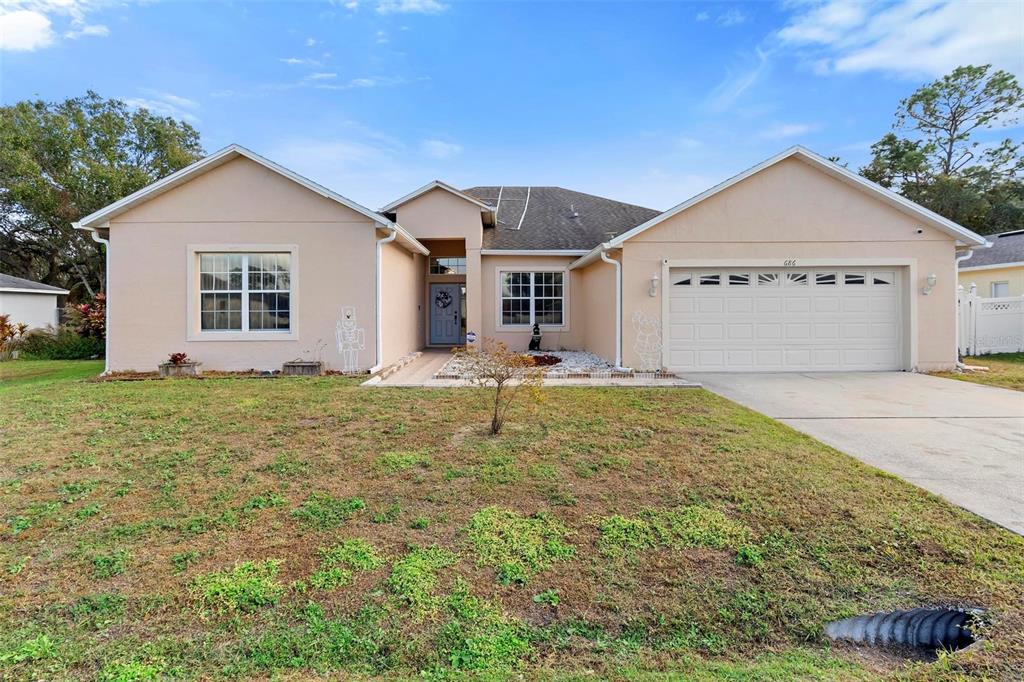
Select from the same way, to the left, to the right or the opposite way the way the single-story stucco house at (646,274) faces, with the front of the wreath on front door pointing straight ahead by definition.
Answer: the same way

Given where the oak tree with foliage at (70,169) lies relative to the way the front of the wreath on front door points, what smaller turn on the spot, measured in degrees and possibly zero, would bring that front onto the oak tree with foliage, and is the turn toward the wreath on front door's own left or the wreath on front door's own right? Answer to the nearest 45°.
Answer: approximately 135° to the wreath on front door's own right

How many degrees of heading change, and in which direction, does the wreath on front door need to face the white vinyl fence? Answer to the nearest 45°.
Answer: approximately 90° to its left

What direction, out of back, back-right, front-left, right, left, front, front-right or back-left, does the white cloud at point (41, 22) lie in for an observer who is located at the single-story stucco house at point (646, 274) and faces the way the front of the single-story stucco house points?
right

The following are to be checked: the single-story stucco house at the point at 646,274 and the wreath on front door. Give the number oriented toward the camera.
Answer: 2

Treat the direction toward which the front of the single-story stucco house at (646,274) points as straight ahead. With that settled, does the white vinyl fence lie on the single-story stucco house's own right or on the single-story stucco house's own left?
on the single-story stucco house's own left

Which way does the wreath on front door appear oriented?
toward the camera

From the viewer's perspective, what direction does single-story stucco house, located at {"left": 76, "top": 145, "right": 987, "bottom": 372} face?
toward the camera

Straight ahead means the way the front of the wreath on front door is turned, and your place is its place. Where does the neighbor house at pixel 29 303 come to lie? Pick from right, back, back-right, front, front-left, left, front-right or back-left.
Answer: right

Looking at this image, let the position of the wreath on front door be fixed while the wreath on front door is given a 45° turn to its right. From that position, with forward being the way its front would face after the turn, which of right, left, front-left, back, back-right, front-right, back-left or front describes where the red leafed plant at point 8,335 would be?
front-right

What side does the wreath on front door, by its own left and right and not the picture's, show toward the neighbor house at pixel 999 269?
left

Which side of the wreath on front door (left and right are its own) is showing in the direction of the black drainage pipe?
front

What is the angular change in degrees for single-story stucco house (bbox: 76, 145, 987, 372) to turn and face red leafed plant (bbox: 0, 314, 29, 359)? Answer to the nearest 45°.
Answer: approximately 90° to its right
